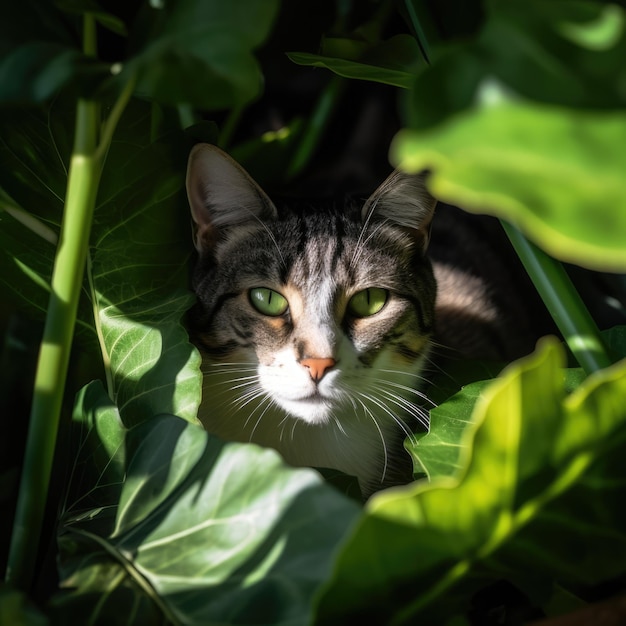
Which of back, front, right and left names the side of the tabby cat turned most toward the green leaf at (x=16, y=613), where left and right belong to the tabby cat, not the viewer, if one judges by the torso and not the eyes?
front

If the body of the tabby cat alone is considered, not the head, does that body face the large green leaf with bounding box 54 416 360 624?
yes

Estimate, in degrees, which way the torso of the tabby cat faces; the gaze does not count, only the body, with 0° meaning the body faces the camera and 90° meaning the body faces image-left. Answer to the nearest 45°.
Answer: approximately 0°
